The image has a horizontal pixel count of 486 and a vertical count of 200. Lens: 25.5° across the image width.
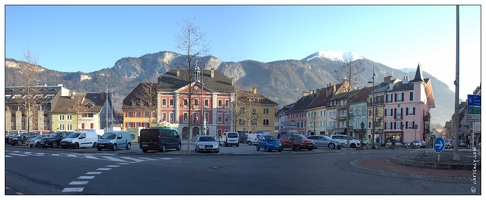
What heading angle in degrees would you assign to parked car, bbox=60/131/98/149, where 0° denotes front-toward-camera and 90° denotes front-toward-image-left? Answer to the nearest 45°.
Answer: approximately 45°

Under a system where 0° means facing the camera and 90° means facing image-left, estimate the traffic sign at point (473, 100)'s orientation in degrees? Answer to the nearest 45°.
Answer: approximately 0°

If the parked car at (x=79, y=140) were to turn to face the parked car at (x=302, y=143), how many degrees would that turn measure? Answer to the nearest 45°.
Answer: approximately 90° to its left

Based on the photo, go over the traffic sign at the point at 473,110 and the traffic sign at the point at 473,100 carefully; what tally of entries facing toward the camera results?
2
